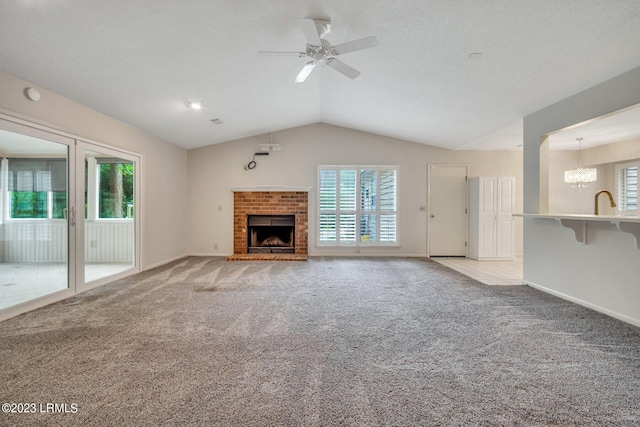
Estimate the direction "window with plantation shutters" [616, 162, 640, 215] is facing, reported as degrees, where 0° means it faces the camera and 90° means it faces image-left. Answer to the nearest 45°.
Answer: approximately 45°

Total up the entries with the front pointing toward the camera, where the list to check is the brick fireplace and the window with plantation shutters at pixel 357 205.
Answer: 2

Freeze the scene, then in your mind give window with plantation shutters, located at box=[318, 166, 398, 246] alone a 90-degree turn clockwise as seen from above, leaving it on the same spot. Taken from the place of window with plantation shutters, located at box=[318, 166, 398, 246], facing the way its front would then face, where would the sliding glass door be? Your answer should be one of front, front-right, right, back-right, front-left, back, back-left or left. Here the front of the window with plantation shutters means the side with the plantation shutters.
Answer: front-left

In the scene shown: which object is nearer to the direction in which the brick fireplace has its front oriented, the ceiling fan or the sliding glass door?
the ceiling fan

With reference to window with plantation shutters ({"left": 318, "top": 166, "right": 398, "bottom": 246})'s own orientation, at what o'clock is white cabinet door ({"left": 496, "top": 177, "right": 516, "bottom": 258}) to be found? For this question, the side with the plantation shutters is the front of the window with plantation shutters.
The white cabinet door is roughly at 9 o'clock from the window with plantation shutters.

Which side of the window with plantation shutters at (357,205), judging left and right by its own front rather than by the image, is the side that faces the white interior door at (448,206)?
left

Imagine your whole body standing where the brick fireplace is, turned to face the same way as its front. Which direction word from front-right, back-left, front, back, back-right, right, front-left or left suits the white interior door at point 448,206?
left

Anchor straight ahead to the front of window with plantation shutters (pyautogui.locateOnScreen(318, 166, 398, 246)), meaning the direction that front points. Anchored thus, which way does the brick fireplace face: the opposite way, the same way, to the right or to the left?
the same way

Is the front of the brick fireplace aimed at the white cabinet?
no

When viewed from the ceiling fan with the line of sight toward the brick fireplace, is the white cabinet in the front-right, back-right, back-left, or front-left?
front-right

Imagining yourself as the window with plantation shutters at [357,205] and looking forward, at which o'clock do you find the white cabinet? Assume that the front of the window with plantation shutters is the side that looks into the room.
The white cabinet is roughly at 9 o'clock from the window with plantation shutters.

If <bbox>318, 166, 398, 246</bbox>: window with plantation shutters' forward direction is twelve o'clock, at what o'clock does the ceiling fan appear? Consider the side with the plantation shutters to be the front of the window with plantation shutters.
The ceiling fan is roughly at 12 o'clock from the window with plantation shutters.

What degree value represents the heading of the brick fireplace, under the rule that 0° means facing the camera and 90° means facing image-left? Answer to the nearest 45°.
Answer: approximately 0°

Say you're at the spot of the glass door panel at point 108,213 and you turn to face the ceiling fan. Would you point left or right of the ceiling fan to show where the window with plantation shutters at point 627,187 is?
left

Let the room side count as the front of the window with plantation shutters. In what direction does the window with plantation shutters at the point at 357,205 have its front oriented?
toward the camera

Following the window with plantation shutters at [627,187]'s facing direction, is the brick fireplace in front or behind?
in front
